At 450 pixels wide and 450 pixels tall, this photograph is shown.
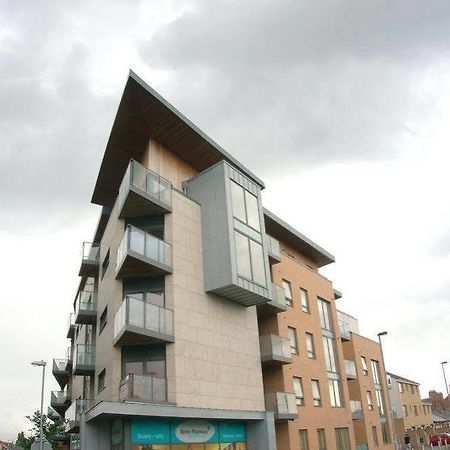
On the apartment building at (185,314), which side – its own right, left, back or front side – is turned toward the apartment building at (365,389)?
left

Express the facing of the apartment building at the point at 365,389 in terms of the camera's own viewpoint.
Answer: facing the viewer and to the right of the viewer
